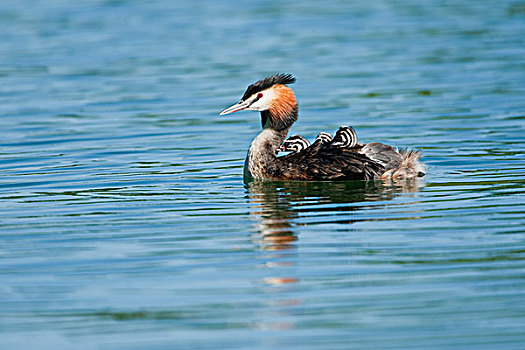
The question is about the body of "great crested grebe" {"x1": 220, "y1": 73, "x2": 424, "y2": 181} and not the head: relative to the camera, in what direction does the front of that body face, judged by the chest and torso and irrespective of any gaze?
to the viewer's left
